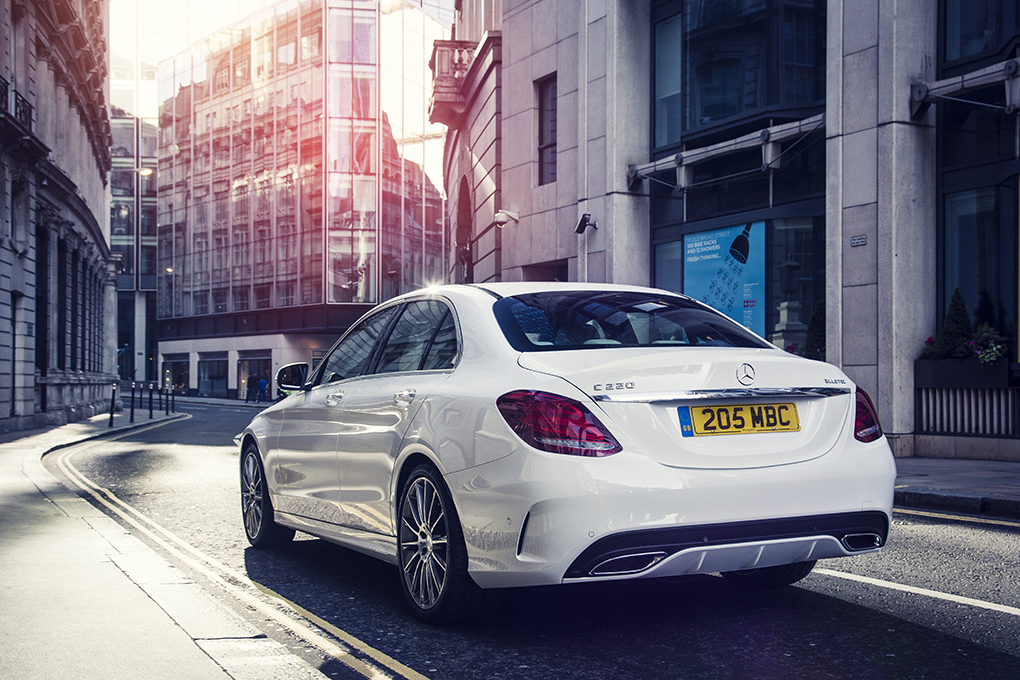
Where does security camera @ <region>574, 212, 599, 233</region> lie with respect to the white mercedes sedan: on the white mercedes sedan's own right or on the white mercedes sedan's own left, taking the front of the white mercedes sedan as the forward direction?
on the white mercedes sedan's own right

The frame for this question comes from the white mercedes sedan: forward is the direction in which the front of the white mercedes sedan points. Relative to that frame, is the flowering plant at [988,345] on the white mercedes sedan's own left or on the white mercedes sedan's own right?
on the white mercedes sedan's own right

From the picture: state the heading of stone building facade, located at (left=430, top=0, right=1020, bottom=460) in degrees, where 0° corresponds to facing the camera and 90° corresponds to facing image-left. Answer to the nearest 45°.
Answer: approximately 45°

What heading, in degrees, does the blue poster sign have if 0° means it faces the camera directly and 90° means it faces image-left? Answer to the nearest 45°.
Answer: approximately 45°

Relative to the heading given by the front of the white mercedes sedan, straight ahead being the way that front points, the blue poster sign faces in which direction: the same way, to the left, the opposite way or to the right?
to the left

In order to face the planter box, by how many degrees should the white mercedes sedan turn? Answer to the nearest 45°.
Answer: approximately 90° to its right

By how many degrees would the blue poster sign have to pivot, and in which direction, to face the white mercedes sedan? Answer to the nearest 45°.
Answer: approximately 45° to its left

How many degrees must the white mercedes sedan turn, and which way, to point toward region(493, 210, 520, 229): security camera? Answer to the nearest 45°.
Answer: approximately 45° to its right

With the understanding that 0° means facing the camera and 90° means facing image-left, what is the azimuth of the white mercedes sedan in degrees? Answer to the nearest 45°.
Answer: approximately 135°

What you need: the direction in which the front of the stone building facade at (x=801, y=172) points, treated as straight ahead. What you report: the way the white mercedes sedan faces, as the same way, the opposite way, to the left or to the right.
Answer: to the right
